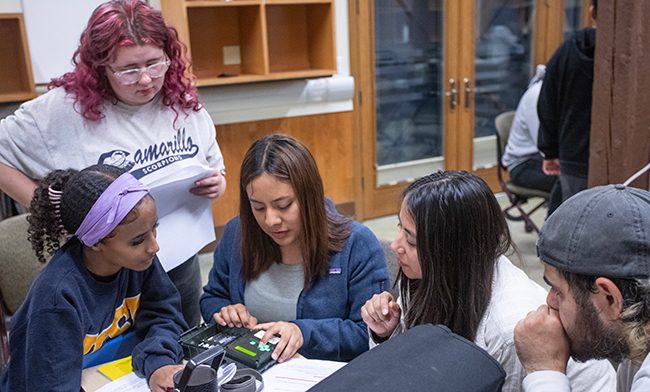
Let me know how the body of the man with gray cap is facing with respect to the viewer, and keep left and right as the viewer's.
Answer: facing to the left of the viewer

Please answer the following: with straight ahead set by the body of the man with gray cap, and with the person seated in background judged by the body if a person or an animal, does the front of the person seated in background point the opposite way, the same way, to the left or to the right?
the opposite way

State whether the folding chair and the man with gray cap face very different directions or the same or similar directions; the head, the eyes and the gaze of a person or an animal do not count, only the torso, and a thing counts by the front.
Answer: very different directions

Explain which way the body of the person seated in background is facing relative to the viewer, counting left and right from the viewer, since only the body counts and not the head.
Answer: facing to the right of the viewer

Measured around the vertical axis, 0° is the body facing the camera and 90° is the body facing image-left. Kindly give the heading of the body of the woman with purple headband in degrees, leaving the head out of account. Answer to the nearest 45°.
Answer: approximately 315°

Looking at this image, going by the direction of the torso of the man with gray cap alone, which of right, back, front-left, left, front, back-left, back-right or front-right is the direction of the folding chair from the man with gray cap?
right
